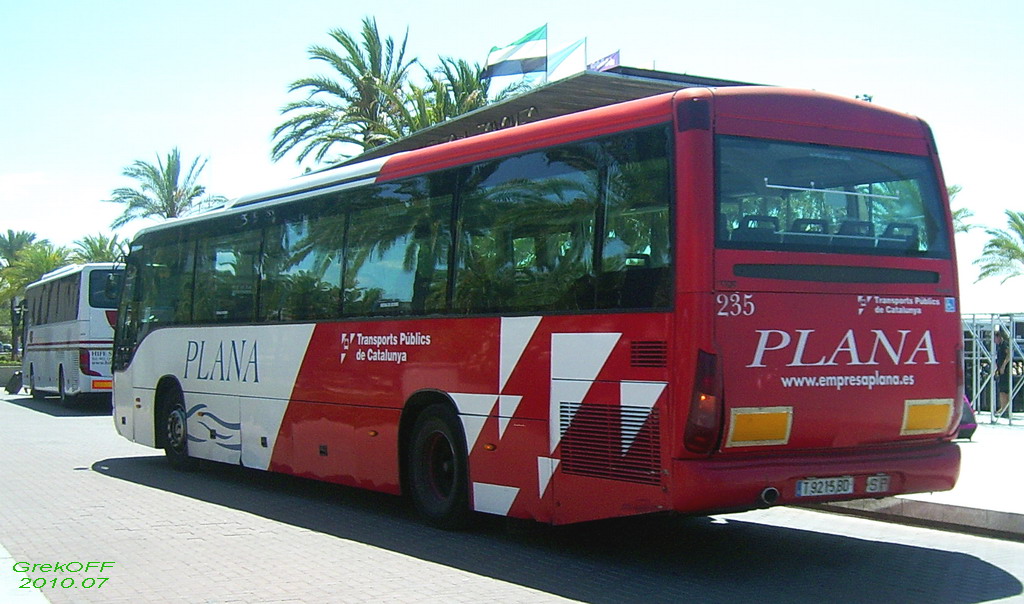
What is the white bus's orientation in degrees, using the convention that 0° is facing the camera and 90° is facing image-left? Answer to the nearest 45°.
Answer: approximately 135°

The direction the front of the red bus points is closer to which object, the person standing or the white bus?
the white bus

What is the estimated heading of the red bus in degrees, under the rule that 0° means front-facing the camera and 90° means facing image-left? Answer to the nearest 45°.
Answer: approximately 135°

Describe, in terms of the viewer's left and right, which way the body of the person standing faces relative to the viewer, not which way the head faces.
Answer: facing to the left of the viewer

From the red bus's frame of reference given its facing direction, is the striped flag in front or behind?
in front

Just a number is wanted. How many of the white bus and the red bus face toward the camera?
0

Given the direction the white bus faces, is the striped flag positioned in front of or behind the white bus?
behind
